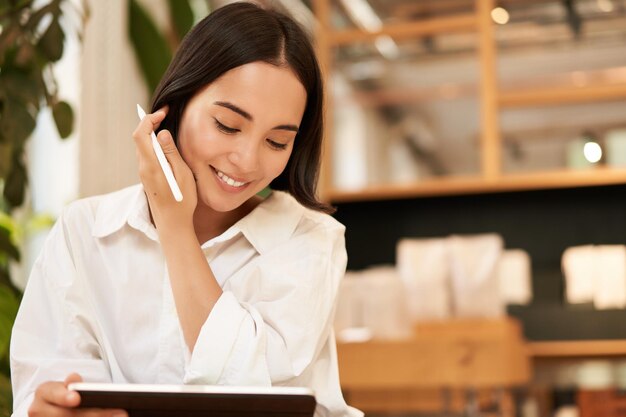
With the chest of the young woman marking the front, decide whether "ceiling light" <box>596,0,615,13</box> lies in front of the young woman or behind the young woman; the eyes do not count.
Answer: behind

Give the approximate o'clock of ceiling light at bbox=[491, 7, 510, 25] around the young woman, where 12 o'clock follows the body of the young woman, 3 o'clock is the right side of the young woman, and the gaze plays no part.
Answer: The ceiling light is roughly at 7 o'clock from the young woman.

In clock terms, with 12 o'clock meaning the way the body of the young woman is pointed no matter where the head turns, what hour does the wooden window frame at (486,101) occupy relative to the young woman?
The wooden window frame is roughly at 7 o'clock from the young woman.

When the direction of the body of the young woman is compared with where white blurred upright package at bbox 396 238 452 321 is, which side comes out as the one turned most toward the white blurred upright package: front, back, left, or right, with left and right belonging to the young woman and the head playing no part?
back

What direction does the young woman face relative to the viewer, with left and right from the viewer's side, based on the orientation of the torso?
facing the viewer

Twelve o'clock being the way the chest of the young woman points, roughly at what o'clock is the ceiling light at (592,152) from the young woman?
The ceiling light is roughly at 7 o'clock from the young woman.
